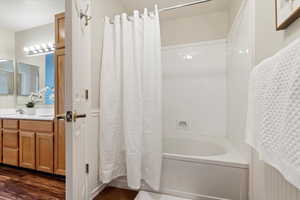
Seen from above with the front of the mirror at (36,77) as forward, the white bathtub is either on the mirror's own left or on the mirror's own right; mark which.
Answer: on the mirror's own left

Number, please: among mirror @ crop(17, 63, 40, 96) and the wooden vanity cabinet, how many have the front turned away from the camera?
0

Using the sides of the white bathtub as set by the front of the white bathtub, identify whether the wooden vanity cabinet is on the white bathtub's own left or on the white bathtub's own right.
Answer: on the white bathtub's own right

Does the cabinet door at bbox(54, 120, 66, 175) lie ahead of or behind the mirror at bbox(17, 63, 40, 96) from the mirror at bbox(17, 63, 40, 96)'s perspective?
ahead

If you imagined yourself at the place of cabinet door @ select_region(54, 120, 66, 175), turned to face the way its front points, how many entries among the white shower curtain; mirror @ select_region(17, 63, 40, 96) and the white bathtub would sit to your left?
2

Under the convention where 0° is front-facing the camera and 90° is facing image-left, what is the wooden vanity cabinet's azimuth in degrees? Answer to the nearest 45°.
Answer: approximately 45°

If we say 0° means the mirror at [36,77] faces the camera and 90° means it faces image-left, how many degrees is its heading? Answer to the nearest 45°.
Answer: approximately 45°

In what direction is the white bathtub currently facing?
toward the camera

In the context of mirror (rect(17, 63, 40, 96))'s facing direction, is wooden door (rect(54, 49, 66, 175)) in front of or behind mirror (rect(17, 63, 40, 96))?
in front

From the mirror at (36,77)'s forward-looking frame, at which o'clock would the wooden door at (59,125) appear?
The wooden door is roughly at 10 o'clock from the mirror.

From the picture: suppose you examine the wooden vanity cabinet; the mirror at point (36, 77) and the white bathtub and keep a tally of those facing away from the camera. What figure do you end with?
0
